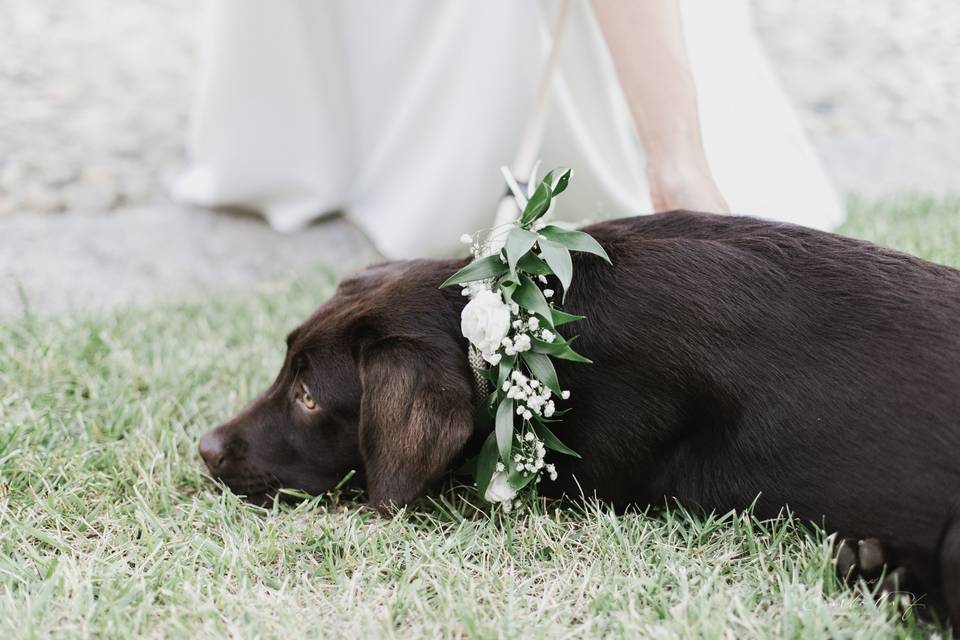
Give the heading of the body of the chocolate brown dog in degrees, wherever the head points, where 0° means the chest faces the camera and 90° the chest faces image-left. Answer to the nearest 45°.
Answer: approximately 90°
